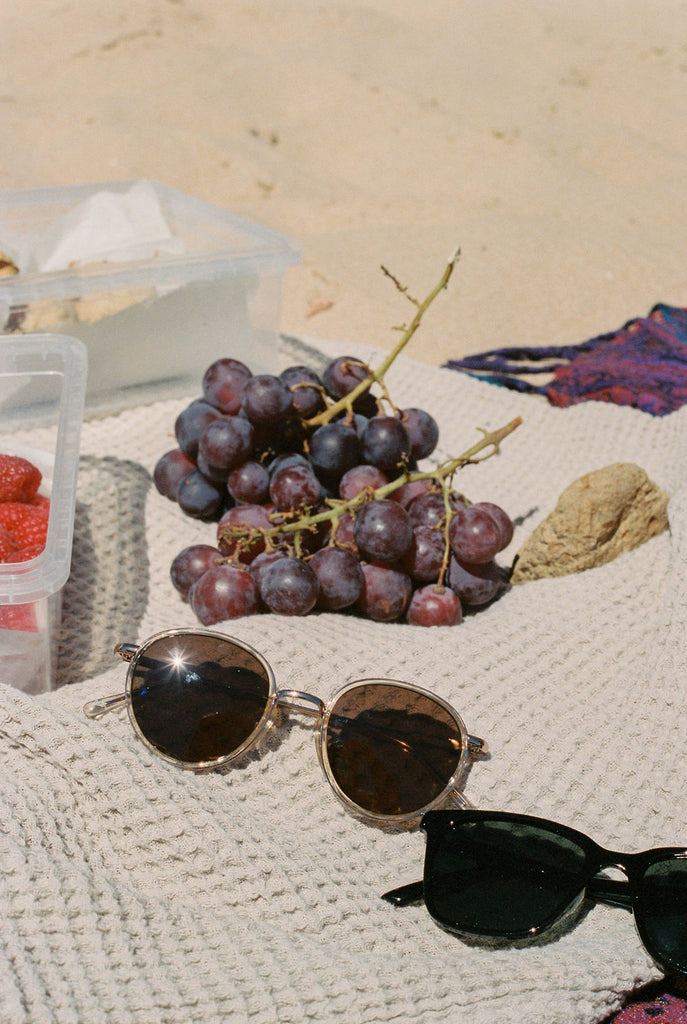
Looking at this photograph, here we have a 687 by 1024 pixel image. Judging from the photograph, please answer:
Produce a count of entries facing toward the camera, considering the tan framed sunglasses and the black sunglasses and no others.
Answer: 2

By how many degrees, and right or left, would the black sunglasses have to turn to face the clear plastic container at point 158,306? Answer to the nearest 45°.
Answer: approximately 135° to its right

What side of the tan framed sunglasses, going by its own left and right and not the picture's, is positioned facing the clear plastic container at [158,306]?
back

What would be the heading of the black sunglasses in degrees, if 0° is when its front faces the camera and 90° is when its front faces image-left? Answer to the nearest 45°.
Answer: approximately 0°
